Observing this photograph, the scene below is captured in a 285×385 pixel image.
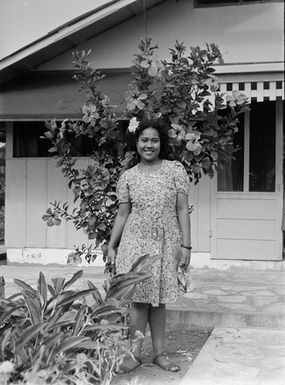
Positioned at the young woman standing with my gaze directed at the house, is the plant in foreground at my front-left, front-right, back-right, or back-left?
back-left

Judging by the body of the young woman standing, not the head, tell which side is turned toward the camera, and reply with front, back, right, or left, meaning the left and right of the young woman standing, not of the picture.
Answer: front

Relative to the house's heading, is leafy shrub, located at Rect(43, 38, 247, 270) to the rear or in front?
in front

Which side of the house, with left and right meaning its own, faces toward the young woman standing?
front

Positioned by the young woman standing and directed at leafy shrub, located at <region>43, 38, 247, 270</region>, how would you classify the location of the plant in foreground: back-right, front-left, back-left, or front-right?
back-left

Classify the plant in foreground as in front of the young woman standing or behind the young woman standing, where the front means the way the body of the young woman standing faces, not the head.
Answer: in front

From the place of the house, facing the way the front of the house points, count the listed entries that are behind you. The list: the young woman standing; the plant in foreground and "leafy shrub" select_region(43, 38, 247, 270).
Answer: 0

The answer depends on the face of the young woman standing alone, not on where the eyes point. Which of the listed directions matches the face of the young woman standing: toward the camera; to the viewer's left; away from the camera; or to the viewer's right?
toward the camera

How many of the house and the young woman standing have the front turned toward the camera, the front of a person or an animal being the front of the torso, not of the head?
2

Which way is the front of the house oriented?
toward the camera

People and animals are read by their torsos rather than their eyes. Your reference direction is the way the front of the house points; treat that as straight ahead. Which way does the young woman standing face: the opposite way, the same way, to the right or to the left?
the same way
